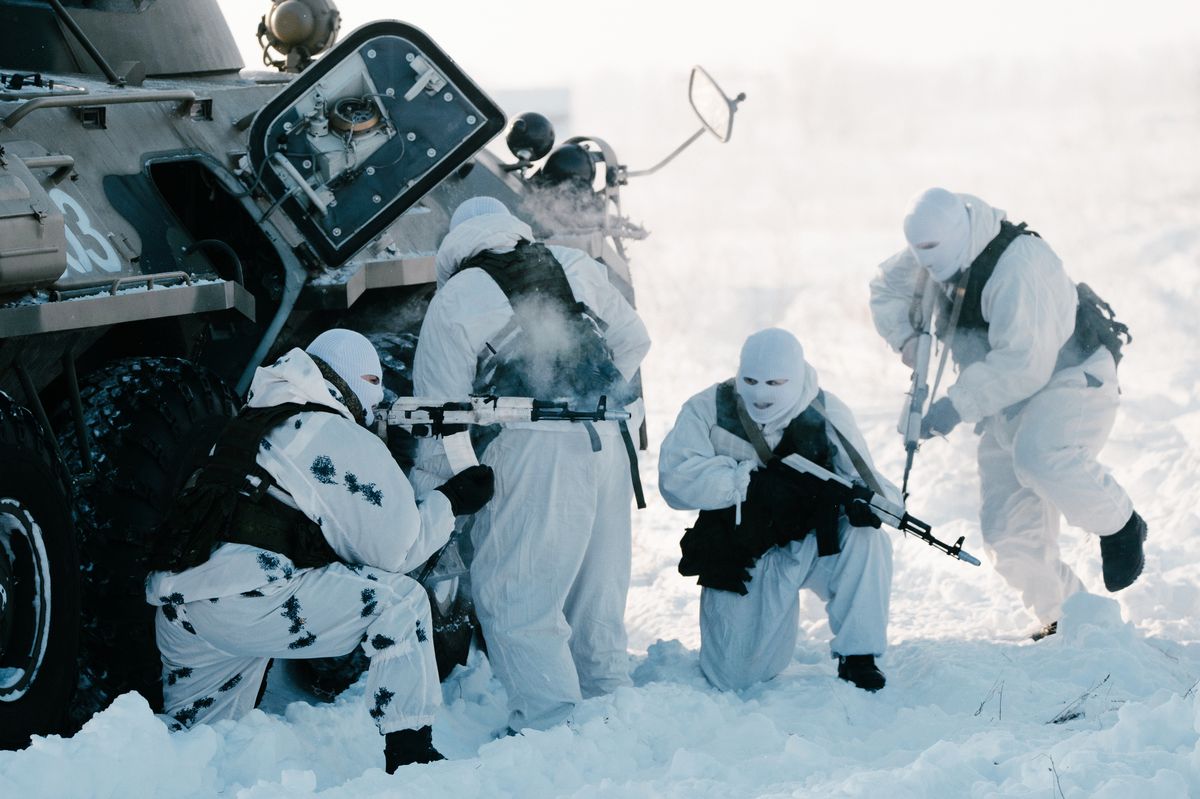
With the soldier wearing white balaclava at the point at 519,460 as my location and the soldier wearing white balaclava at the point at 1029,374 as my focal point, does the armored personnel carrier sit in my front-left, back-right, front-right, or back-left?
back-left

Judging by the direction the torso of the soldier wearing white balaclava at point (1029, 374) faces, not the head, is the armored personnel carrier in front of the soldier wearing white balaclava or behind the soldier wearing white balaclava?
in front

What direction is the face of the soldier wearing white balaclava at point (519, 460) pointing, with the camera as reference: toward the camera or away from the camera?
away from the camera

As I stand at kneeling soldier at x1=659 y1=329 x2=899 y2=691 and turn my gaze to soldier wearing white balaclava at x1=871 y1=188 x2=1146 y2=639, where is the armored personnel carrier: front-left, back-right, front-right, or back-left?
back-left

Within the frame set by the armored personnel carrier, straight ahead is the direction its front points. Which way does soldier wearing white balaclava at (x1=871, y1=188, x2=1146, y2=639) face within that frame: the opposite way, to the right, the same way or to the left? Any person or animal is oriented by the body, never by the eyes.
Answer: the opposite way

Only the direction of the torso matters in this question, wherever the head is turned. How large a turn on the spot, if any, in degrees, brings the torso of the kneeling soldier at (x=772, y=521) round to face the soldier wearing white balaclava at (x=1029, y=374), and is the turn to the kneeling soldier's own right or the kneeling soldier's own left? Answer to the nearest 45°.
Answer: approximately 135° to the kneeling soldier's own left

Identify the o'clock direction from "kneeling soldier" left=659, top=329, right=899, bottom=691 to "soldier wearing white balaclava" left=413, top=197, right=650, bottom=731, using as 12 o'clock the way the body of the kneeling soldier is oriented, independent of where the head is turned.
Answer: The soldier wearing white balaclava is roughly at 2 o'clock from the kneeling soldier.

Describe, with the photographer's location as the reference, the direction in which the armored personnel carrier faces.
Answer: facing away from the viewer and to the right of the viewer

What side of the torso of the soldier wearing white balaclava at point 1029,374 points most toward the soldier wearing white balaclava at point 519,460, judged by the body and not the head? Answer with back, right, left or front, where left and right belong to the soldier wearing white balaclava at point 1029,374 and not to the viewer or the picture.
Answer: front

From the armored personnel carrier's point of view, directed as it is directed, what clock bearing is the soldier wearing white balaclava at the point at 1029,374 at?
The soldier wearing white balaclava is roughly at 1 o'clock from the armored personnel carrier.

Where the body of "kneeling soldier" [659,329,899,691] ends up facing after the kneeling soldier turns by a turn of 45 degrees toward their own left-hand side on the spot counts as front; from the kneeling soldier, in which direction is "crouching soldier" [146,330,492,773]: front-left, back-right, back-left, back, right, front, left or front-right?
right

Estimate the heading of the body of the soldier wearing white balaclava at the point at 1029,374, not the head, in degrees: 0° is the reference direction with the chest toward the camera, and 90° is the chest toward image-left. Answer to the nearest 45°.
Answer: approximately 45°
